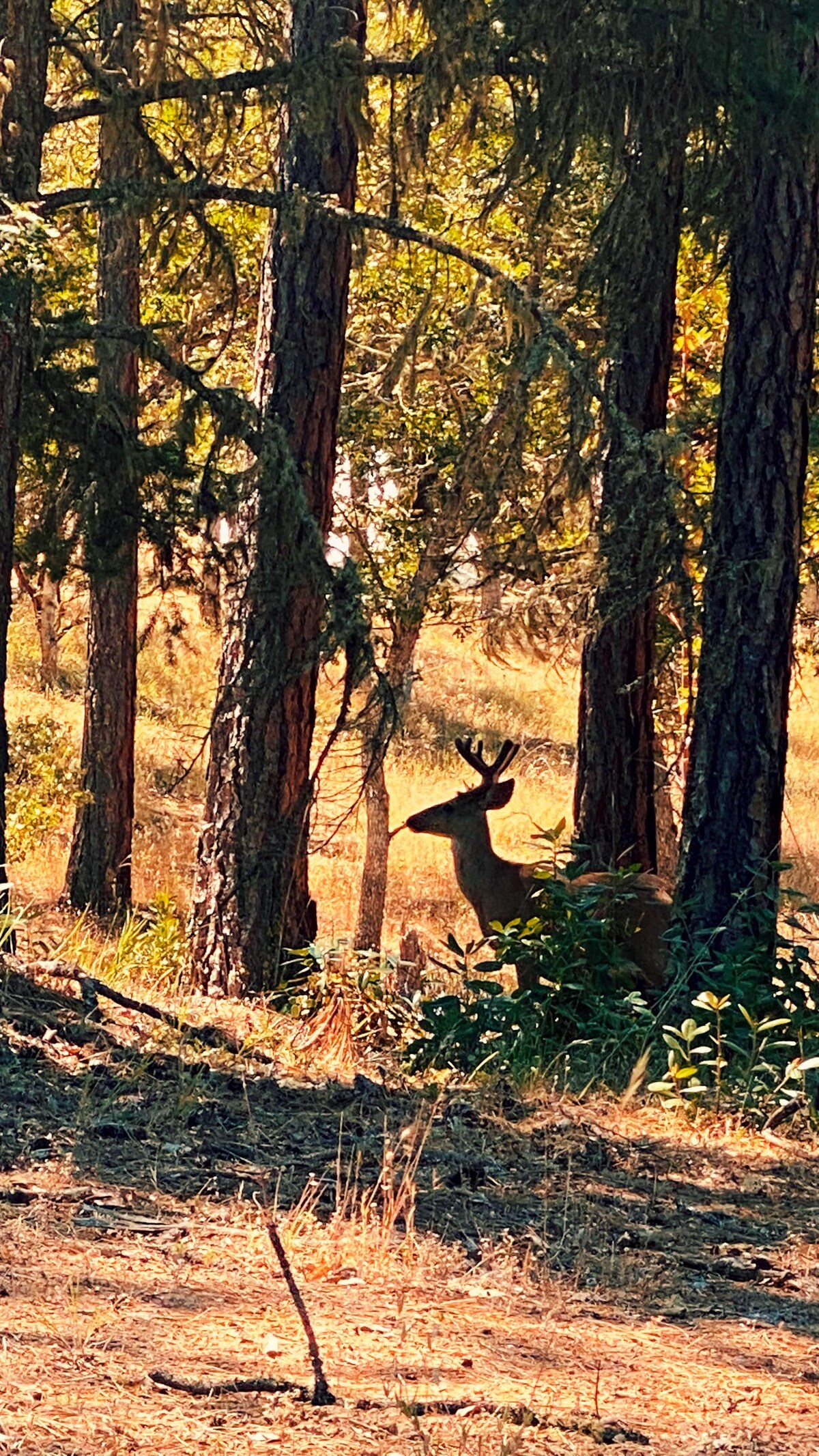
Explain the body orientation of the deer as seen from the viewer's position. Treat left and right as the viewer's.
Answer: facing to the left of the viewer

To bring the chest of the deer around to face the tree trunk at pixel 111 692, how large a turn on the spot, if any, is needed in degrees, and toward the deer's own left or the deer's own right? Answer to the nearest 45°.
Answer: approximately 45° to the deer's own right

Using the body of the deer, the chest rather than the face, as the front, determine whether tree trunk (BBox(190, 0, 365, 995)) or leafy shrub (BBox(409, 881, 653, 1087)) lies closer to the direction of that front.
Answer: the tree trunk

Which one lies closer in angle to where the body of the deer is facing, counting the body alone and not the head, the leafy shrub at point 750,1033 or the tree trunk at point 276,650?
the tree trunk

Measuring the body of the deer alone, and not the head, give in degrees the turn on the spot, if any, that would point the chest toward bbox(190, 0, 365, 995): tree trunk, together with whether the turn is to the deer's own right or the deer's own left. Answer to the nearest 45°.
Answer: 0° — it already faces it

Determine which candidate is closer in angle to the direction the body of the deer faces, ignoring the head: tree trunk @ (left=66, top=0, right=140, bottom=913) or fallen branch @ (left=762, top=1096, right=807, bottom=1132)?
the tree trunk
